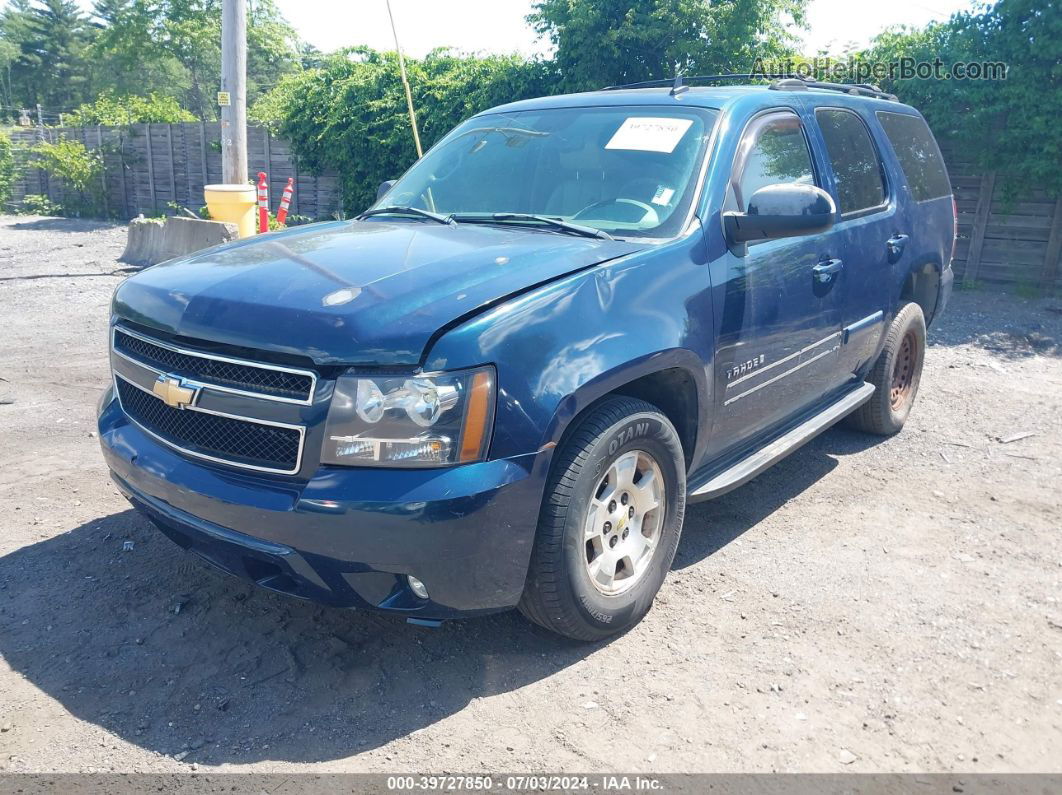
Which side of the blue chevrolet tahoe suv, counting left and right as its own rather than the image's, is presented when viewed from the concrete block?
right

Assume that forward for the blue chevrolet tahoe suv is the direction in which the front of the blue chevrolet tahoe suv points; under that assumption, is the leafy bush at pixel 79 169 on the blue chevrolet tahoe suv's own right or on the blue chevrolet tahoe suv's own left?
on the blue chevrolet tahoe suv's own right

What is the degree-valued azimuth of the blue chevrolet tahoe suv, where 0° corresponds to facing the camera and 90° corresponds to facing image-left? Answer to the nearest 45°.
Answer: approximately 45°

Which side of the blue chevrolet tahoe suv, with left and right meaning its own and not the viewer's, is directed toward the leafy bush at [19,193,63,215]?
right

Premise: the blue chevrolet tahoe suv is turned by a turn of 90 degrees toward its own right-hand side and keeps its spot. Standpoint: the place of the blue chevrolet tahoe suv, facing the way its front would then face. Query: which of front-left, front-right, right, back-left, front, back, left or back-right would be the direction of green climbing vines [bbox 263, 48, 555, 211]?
front-right

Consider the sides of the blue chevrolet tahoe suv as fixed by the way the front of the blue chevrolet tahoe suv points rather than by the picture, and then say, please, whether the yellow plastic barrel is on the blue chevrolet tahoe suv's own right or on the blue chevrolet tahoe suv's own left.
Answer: on the blue chevrolet tahoe suv's own right

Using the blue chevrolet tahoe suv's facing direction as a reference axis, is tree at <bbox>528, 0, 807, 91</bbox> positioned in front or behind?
behind
